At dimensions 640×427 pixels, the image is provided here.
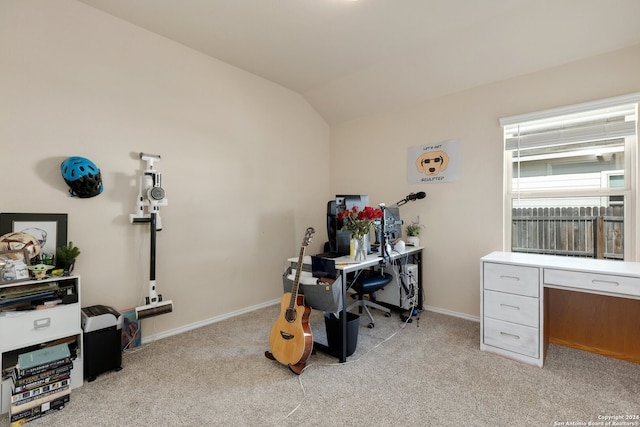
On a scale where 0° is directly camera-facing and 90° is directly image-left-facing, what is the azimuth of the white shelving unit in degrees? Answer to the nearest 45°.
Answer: approximately 315°

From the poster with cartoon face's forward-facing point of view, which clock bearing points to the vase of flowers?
The vase of flowers is roughly at 1 o'clock from the poster with cartoon face.

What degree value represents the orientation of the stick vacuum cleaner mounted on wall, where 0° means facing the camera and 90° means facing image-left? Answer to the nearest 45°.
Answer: approximately 315°

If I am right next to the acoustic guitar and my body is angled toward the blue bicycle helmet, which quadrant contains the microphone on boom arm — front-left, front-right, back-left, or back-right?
back-right

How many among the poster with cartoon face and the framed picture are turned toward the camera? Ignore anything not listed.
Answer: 2
